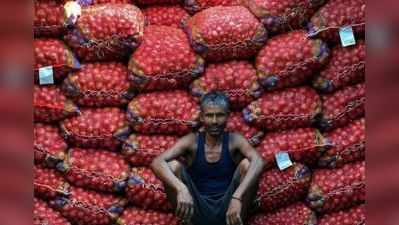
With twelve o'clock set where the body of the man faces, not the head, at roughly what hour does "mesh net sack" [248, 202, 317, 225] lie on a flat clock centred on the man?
The mesh net sack is roughly at 8 o'clock from the man.

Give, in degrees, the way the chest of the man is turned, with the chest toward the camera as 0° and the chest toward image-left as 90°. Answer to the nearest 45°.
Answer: approximately 0°
